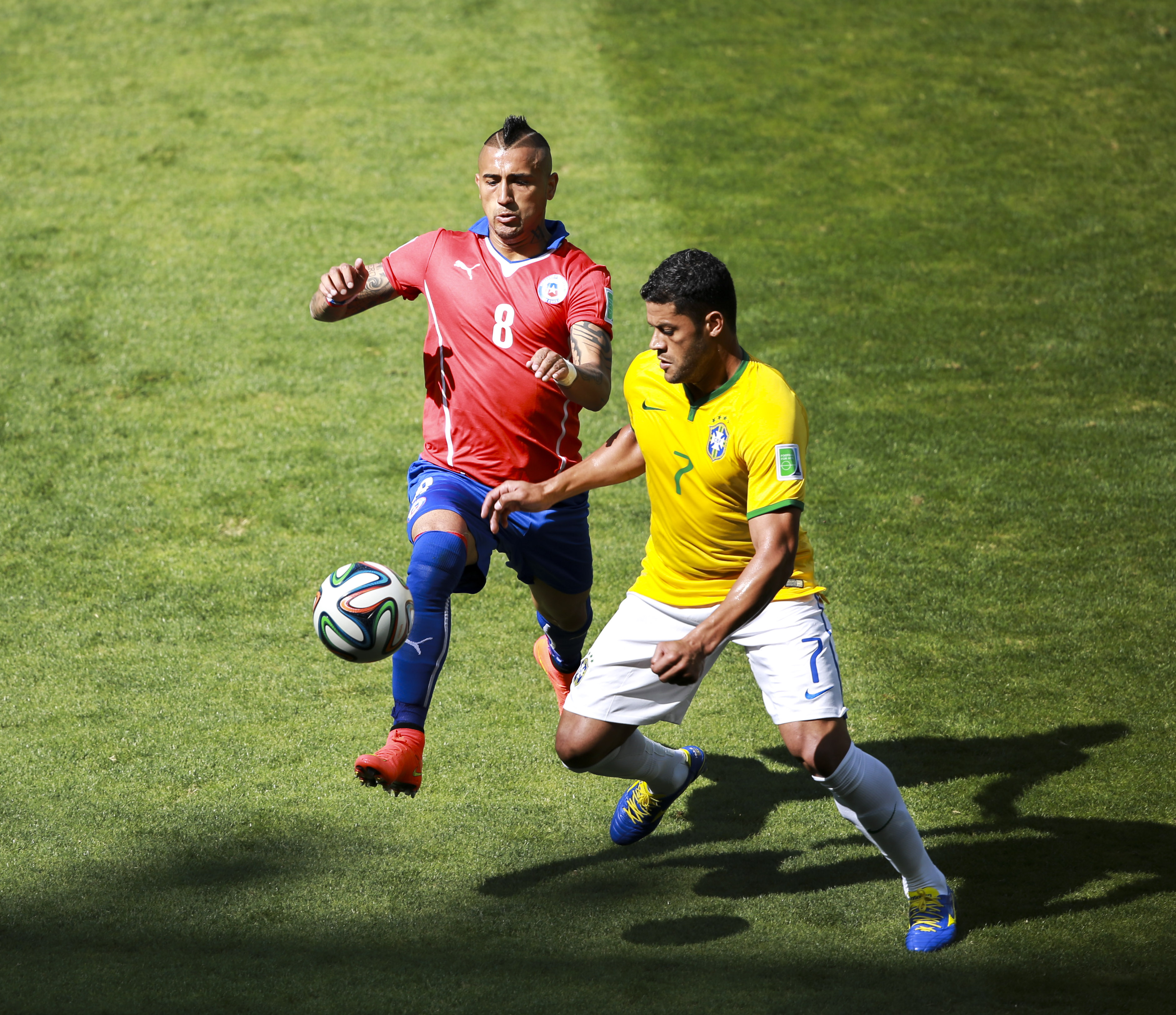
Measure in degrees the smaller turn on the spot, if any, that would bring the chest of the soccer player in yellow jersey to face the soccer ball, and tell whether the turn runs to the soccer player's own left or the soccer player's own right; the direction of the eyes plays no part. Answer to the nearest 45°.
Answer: approximately 45° to the soccer player's own right

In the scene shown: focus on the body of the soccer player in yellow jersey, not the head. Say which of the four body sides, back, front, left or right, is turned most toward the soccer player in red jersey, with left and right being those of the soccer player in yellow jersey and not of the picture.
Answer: right

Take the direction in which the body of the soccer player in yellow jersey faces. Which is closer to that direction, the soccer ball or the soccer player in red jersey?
the soccer ball

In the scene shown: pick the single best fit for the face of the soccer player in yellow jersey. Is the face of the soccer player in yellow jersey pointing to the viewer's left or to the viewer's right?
to the viewer's left

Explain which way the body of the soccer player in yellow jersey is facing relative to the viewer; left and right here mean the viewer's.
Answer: facing the viewer and to the left of the viewer
